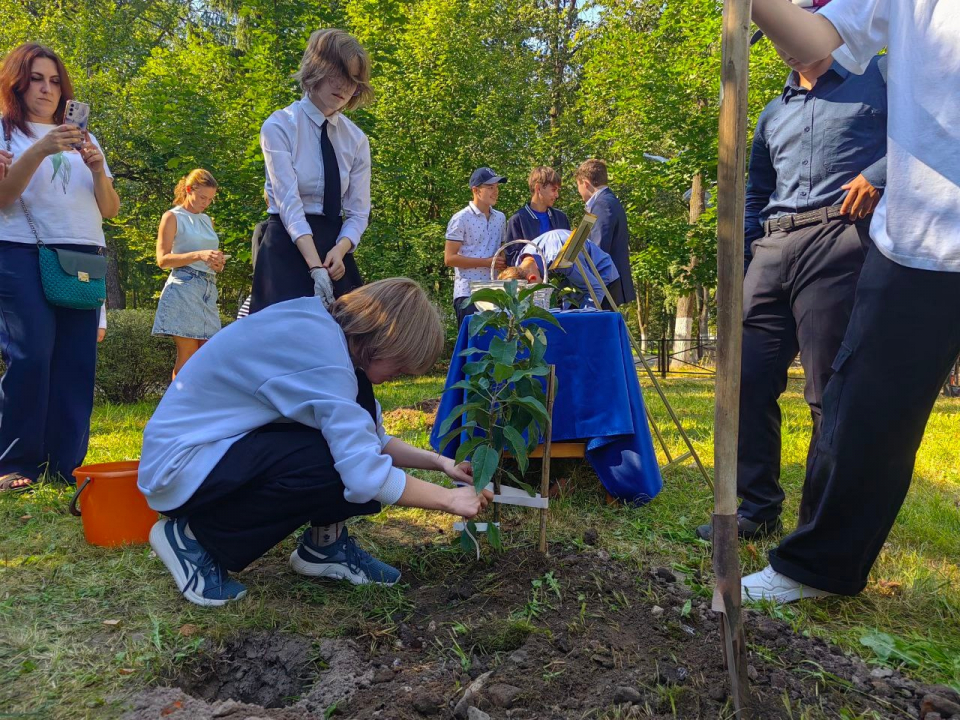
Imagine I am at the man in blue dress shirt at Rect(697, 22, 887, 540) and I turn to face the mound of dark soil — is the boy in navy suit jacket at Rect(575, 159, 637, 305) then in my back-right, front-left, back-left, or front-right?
back-right

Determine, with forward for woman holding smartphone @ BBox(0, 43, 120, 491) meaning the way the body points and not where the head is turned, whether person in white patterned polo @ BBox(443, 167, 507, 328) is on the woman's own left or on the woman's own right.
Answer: on the woman's own left

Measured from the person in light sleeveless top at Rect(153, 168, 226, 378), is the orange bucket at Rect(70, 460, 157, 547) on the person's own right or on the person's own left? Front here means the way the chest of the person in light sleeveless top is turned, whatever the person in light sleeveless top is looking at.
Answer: on the person's own right

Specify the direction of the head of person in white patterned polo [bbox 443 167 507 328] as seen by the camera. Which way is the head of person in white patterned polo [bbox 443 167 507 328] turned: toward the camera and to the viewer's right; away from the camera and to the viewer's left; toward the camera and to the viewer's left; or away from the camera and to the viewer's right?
toward the camera and to the viewer's right

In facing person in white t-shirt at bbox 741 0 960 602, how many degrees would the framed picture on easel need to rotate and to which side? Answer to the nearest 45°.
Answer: approximately 135° to its left

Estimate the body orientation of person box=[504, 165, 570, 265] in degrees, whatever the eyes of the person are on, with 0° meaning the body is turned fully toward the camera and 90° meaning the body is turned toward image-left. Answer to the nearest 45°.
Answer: approximately 315°

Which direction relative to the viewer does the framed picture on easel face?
to the viewer's left

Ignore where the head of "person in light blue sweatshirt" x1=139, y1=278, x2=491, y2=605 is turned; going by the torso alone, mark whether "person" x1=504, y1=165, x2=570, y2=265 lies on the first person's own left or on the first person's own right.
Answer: on the first person's own left

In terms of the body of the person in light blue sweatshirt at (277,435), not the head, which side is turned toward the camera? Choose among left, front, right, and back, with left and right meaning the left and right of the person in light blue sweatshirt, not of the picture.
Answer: right

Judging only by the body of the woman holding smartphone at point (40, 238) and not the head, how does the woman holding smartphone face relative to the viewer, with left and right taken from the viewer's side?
facing the viewer and to the right of the viewer

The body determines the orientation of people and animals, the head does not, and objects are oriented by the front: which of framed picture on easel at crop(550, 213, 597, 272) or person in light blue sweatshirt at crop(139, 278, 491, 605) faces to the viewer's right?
the person in light blue sweatshirt

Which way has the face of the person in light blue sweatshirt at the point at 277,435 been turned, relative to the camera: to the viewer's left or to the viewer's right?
to the viewer's right

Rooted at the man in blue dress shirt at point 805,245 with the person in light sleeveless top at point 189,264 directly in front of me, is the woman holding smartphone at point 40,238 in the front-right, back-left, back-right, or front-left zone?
front-left
